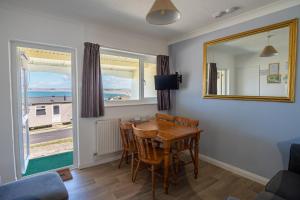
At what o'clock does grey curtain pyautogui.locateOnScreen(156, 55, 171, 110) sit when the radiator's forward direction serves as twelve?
The grey curtain is roughly at 10 o'clock from the radiator.

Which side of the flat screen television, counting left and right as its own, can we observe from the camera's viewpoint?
front

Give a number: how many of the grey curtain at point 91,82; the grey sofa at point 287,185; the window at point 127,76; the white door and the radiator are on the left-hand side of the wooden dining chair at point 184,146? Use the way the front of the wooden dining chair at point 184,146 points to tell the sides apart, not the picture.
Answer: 1

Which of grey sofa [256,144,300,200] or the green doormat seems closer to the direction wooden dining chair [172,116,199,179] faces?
the green doormat

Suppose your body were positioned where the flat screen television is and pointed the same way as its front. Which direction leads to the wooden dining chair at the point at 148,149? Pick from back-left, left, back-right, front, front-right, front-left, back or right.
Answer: front

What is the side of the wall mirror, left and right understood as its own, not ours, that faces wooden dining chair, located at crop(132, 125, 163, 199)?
front

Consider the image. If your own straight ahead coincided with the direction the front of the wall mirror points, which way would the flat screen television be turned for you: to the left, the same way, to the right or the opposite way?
to the left

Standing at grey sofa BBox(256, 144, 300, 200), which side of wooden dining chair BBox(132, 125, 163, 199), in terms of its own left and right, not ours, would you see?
right

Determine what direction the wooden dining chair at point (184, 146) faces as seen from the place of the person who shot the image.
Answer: facing the viewer and to the left of the viewer

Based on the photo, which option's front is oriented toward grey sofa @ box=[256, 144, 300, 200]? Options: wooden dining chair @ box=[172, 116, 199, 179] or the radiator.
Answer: the radiator

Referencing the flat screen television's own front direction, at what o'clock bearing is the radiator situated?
The radiator is roughly at 2 o'clock from the flat screen television.

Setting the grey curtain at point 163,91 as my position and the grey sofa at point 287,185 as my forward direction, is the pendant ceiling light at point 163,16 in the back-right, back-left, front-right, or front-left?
front-right

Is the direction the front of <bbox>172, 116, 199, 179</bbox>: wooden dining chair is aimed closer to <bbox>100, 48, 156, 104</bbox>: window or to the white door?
the white door

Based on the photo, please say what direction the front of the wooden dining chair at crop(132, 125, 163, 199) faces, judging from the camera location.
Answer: facing away from the viewer and to the right of the viewer

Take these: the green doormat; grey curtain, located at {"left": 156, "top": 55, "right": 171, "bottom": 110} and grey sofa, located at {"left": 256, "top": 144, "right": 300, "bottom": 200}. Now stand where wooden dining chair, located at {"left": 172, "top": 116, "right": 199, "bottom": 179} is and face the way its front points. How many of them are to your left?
1
